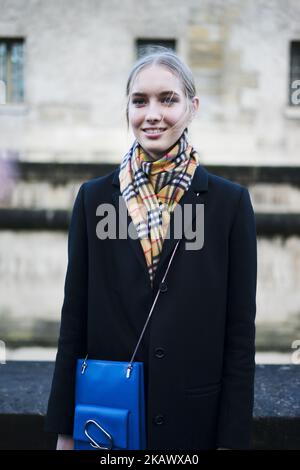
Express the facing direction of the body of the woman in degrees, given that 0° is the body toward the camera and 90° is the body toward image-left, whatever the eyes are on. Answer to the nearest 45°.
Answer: approximately 0°
